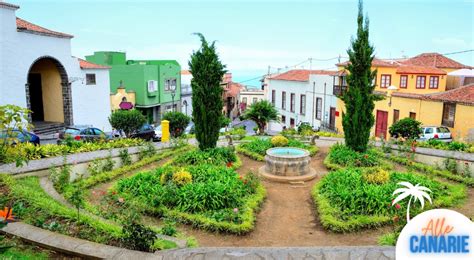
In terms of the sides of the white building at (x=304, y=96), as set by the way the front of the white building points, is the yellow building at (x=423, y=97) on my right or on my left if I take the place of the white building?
on my left

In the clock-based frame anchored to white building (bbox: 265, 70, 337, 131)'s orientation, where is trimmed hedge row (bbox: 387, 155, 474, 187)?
The trimmed hedge row is roughly at 10 o'clock from the white building.

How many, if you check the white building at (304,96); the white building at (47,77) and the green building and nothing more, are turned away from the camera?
0

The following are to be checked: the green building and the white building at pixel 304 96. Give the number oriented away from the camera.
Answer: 0

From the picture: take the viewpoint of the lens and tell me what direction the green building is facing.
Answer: facing the viewer and to the right of the viewer

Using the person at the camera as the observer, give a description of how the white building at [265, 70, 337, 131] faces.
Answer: facing the viewer and to the left of the viewer

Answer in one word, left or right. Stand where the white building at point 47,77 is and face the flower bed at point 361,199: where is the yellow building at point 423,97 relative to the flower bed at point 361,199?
left

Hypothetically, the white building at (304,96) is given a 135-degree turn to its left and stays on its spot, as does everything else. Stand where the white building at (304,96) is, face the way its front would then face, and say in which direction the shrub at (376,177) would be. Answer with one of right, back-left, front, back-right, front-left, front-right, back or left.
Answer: right

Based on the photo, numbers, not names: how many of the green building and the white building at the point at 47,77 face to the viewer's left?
0
